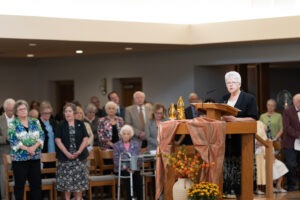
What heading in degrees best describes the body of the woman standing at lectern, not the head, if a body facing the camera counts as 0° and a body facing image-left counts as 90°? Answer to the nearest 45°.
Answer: approximately 45°

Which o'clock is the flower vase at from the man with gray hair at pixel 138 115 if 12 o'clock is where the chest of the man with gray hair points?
The flower vase is roughly at 12 o'clock from the man with gray hair.

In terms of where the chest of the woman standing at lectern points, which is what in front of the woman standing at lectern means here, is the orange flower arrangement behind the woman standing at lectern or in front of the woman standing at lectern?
in front

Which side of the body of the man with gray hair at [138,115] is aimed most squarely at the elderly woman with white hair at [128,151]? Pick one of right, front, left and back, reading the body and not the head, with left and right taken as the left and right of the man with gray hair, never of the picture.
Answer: front

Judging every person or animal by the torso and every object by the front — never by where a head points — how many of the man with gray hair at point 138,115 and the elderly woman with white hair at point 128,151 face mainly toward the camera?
2

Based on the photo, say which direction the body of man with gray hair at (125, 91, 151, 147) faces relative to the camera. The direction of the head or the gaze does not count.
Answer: toward the camera

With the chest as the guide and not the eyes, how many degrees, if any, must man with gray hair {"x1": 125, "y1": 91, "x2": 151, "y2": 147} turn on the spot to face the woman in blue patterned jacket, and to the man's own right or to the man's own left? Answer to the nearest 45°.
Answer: approximately 45° to the man's own right

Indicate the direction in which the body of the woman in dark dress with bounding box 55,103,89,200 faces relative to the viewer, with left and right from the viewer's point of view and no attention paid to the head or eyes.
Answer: facing the viewer

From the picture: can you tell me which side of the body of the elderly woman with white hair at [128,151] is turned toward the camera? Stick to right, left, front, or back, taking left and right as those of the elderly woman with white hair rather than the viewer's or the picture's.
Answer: front

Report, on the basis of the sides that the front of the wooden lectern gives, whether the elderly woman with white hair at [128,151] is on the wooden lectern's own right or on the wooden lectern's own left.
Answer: on the wooden lectern's own right

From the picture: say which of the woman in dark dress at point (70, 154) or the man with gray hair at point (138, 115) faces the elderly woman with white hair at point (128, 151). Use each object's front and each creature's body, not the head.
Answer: the man with gray hair

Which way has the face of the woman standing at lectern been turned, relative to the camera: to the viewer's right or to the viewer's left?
to the viewer's left
